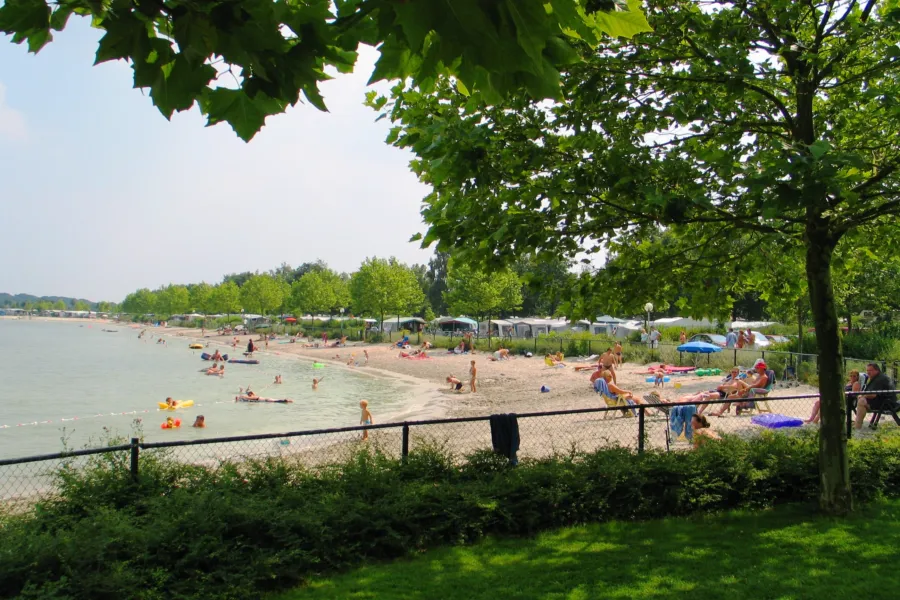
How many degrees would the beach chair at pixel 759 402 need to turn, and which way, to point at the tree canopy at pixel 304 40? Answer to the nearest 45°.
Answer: approximately 90° to its left

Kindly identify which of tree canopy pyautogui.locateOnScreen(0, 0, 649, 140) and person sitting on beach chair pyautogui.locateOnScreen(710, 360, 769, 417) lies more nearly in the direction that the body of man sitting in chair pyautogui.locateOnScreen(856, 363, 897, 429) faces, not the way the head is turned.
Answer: the person sitting on beach chair

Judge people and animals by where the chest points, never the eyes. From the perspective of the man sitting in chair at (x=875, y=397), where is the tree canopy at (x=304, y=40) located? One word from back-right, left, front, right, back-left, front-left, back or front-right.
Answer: left

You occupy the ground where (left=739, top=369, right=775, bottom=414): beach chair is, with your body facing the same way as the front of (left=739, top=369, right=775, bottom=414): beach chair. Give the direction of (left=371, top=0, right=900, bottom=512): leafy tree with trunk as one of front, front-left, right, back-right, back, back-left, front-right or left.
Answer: left

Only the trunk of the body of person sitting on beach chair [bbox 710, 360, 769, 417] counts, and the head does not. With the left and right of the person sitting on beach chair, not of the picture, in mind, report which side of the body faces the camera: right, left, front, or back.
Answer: left

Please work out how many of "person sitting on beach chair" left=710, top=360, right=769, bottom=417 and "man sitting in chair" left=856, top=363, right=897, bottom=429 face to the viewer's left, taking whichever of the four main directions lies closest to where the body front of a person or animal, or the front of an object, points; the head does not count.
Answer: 2

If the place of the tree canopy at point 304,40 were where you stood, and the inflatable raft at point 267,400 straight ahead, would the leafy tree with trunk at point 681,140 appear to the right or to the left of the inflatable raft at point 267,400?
right

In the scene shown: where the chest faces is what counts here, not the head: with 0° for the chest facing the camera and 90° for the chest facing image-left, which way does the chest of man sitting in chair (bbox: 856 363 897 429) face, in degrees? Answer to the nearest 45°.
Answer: approximately 90°

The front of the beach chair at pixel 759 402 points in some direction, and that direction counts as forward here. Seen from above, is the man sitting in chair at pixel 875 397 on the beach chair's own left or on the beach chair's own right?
on the beach chair's own left

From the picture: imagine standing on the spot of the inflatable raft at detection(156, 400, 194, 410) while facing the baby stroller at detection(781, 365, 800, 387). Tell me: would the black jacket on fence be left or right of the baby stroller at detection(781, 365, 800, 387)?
right

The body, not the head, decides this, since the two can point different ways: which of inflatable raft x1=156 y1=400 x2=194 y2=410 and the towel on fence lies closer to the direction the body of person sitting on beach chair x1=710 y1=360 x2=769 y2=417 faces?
the inflatable raft

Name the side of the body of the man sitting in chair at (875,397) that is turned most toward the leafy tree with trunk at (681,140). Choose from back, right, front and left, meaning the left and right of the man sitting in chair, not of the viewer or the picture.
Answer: left

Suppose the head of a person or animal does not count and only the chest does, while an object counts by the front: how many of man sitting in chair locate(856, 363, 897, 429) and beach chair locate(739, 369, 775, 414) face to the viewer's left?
2

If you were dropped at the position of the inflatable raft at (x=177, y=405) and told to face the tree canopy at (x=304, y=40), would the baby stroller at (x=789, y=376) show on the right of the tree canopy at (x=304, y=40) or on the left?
left

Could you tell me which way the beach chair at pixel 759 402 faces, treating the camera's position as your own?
facing to the left of the viewer
